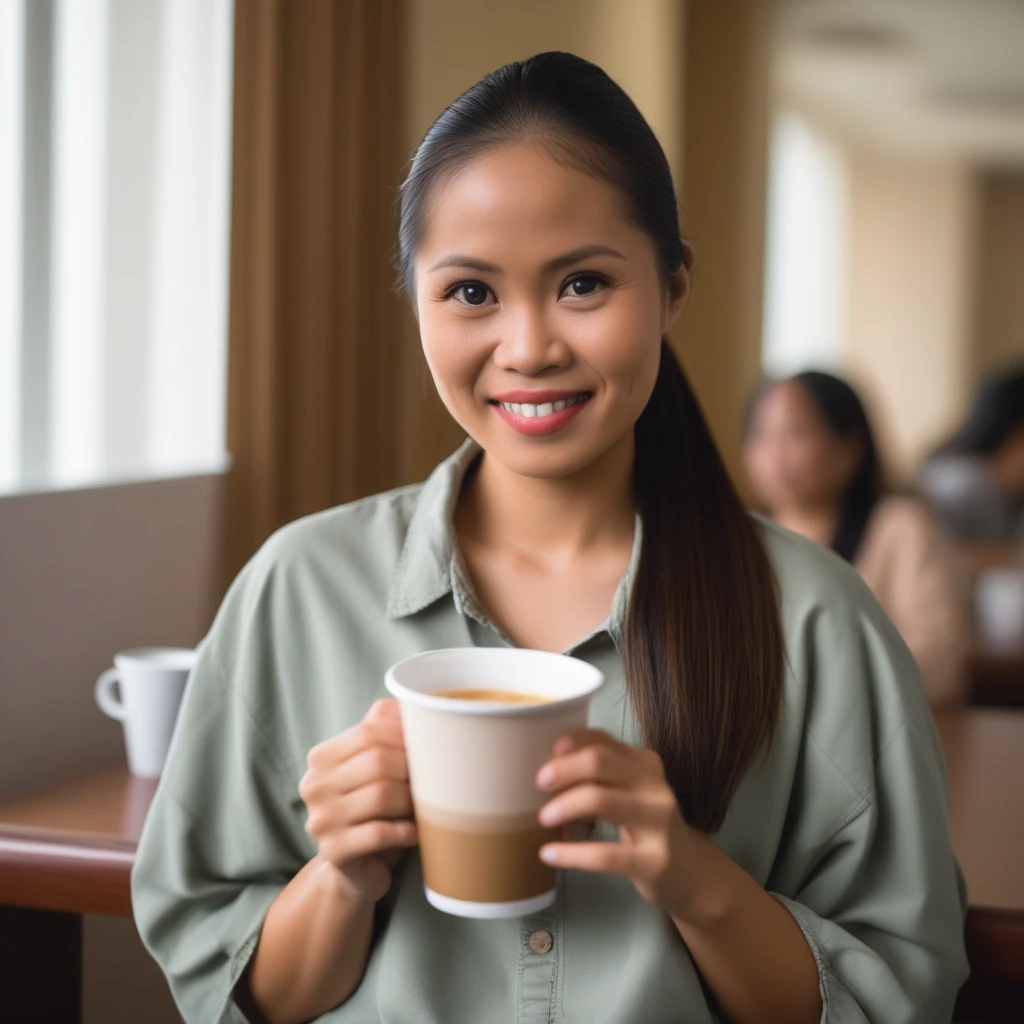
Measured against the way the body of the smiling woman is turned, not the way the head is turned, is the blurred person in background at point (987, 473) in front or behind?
behind

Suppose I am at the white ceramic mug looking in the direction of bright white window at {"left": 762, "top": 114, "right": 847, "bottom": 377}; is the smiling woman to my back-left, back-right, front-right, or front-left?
back-right

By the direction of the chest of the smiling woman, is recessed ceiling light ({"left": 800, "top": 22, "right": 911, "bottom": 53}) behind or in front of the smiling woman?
behind

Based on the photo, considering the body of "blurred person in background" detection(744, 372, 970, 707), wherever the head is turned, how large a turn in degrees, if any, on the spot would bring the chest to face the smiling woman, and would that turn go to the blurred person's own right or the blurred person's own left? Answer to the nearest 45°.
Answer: approximately 45° to the blurred person's own left

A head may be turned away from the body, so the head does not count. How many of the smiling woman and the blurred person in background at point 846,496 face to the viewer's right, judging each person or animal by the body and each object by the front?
0

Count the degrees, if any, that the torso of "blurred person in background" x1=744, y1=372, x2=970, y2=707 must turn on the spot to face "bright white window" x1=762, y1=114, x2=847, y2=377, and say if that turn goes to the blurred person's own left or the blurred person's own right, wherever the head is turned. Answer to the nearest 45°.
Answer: approximately 135° to the blurred person's own right

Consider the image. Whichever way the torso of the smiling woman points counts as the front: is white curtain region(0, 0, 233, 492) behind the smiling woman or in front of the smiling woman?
behind

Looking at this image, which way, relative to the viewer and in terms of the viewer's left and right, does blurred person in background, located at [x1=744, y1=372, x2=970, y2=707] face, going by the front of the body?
facing the viewer and to the left of the viewer

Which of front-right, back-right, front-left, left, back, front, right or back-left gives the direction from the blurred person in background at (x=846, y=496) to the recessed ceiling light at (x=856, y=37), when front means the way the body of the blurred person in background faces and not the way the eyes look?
back-right

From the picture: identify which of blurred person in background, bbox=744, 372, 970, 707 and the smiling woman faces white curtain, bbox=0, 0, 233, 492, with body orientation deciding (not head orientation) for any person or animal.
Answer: the blurred person in background

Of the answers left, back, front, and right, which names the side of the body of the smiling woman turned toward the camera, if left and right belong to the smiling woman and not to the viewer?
front

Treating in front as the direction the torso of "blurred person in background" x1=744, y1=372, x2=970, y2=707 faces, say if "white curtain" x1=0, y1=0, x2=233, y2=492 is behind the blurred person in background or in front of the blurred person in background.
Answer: in front
